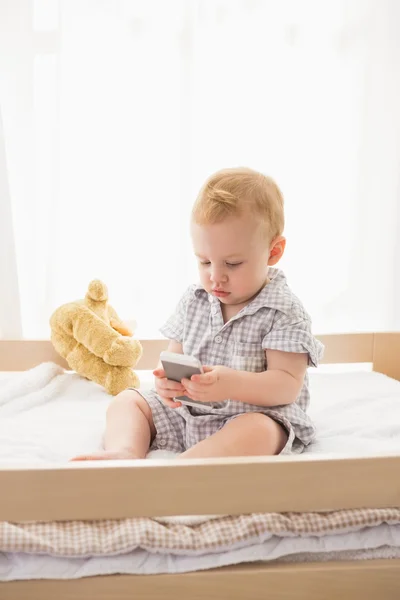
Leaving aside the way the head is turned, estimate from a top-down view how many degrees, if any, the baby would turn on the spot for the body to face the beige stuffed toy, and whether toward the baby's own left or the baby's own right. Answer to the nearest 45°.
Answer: approximately 90° to the baby's own right

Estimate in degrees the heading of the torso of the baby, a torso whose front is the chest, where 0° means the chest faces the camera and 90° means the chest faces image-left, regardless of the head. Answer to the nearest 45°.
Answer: approximately 45°
